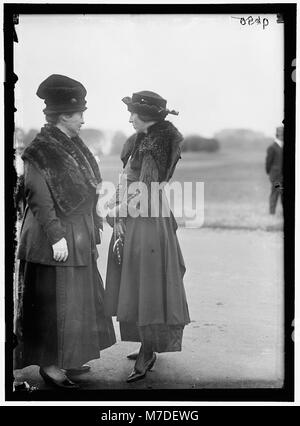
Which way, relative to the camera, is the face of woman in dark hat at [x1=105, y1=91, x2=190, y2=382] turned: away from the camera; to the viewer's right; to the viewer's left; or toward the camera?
to the viewer's left

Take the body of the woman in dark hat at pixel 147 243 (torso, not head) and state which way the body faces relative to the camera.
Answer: to the viewer's left

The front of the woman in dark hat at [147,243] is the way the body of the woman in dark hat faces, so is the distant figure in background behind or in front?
behind

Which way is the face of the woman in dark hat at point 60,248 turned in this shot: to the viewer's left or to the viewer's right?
to the viewer's right
